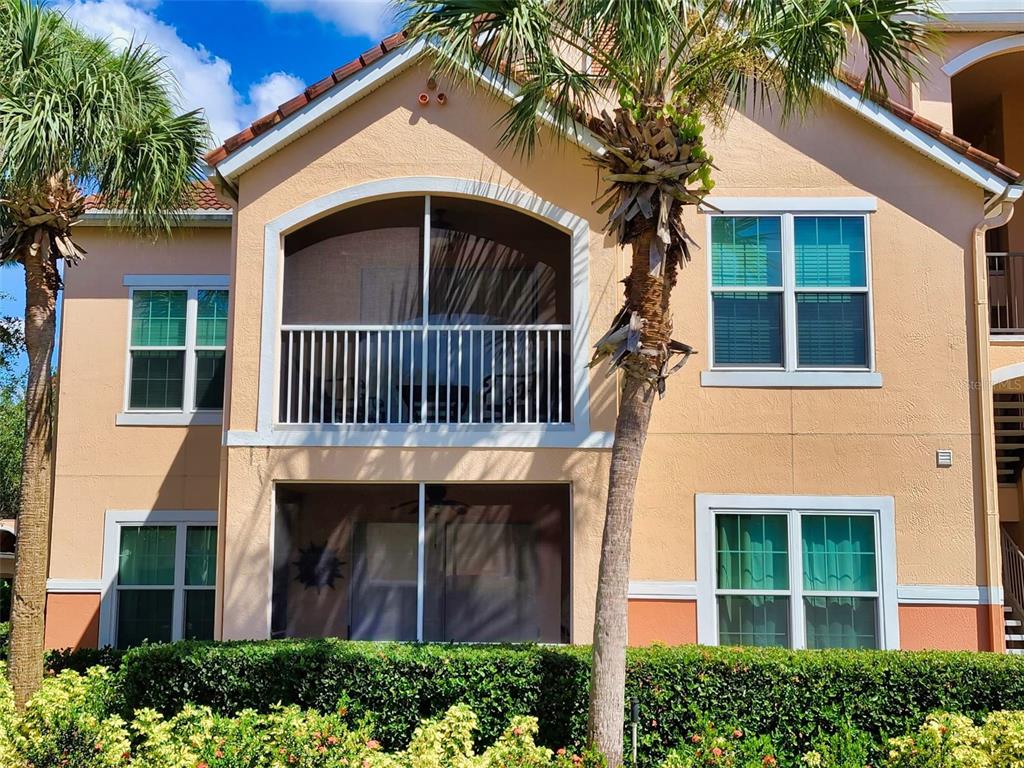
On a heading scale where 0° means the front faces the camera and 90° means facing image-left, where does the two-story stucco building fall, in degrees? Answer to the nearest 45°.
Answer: approximately 0°

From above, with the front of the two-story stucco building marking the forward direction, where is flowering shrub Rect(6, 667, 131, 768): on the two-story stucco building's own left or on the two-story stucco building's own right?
on the two-story stucco building's own right

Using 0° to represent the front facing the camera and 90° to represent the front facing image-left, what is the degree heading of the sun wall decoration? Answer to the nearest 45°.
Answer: approximately 0°

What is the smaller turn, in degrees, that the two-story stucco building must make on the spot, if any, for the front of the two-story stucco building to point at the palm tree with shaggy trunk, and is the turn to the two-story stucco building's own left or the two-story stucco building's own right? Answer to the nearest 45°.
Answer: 0° — it already faces it

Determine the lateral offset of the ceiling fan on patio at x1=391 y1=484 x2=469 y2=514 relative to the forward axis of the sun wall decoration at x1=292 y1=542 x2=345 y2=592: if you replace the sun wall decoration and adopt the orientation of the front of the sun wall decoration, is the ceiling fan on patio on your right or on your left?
on your left

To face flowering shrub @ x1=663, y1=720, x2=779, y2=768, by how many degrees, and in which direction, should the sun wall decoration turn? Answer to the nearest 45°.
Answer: approximately 45° to its left

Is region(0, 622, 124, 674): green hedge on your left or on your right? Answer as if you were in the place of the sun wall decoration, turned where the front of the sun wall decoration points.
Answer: on your right

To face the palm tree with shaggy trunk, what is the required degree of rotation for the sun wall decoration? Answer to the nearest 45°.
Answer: approximately 45° to its left
